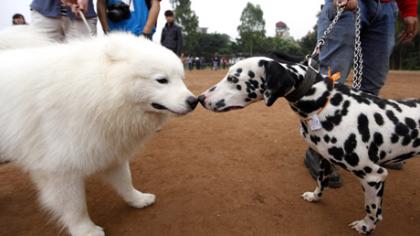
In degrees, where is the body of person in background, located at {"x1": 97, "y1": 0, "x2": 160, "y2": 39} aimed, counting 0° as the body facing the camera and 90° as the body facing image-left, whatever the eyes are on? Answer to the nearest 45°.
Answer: approximately 0°

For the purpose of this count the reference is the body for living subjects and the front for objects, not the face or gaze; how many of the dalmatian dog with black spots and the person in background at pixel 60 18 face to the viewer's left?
1

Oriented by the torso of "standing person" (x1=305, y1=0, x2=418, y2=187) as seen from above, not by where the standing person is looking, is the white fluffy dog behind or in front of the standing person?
in front

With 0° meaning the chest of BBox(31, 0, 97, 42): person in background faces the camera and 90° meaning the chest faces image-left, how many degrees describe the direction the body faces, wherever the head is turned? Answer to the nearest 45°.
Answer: approximately 0°

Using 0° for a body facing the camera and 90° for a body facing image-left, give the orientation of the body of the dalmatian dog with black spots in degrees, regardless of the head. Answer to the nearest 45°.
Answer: approximately 90°

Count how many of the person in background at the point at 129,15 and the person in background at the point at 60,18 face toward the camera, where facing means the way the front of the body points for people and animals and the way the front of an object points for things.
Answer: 2

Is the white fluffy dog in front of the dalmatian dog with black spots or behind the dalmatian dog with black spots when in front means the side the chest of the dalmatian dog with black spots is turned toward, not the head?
in front

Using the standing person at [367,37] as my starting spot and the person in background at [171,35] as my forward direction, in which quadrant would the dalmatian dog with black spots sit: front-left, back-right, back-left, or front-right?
back-left

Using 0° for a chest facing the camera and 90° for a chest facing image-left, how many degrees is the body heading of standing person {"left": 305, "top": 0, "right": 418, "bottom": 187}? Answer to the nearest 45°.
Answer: approximately 45°

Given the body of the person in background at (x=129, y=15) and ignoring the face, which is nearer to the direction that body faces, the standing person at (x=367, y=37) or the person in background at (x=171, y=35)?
the standing person
